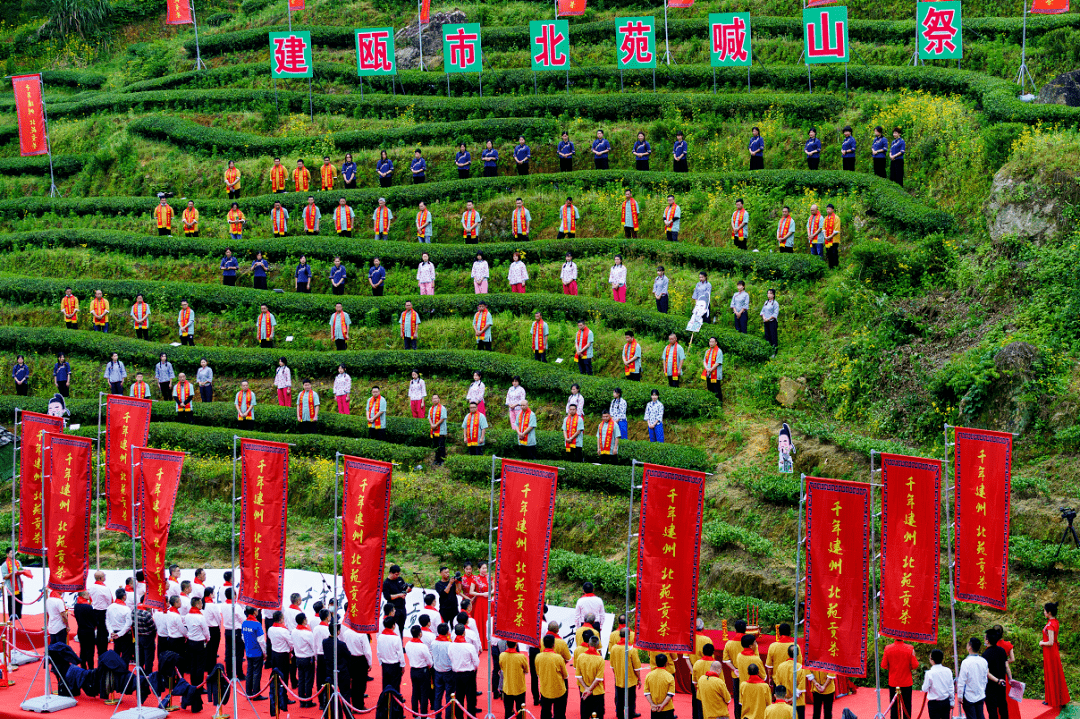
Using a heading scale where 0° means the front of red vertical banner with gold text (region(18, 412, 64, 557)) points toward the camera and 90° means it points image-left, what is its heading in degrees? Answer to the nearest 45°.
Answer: approximately 0°

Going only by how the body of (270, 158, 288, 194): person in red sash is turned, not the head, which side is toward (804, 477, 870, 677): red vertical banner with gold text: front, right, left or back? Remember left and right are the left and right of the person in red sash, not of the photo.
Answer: front

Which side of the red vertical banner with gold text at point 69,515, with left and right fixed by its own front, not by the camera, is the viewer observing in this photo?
front

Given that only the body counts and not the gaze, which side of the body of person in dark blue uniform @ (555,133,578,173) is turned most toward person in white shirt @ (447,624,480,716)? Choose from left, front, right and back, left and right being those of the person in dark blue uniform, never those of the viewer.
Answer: front

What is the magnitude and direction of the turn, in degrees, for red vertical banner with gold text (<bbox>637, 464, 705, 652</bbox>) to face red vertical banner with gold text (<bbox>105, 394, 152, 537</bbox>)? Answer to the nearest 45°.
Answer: approximately 135° to its right

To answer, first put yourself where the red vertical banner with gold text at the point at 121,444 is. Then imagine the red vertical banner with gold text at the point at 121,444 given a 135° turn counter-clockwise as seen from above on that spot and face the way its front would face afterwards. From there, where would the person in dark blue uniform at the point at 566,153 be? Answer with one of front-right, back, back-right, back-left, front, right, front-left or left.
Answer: front

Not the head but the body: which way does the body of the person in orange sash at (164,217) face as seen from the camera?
toward the camera

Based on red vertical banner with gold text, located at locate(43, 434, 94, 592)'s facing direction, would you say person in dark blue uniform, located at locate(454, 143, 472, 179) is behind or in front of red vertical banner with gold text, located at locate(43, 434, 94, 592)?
behind

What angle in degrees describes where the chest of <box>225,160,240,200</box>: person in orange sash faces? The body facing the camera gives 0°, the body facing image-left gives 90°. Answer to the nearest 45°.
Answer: approximately 0°

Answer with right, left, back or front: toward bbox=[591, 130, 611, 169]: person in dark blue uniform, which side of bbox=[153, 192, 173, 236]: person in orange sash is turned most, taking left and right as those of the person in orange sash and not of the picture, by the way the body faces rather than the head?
left

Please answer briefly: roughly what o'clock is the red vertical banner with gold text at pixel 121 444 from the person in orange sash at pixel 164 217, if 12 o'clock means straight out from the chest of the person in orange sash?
The red vertical banner with gold text is roughly at 12 o'clock from the person in orange sash.

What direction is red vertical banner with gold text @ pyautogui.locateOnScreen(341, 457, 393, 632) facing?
toward the camera
